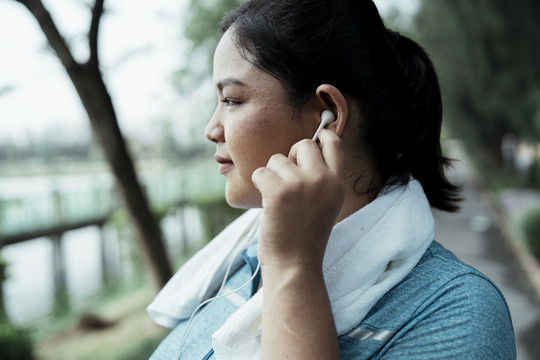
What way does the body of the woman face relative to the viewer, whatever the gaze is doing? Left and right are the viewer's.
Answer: facing the viewer and to the left of the viewer

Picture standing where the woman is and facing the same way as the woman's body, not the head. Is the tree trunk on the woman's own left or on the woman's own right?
on the woman's own right

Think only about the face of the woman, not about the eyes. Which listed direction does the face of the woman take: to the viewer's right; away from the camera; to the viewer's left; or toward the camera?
to the viewer's left
